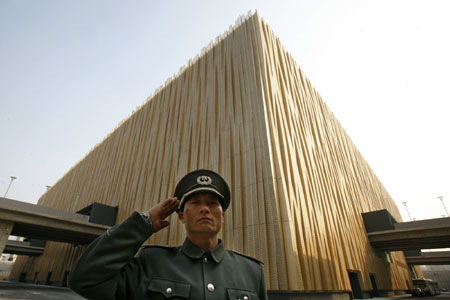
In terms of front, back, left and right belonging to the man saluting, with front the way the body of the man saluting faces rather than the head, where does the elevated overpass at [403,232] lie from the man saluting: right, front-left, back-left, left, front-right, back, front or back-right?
back-left

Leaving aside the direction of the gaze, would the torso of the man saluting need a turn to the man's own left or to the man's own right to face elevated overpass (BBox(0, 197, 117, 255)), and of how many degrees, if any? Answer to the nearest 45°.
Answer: approximately 135° to the man's own right

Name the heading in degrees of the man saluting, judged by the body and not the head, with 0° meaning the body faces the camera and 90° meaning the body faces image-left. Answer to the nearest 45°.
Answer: approximately 0°
